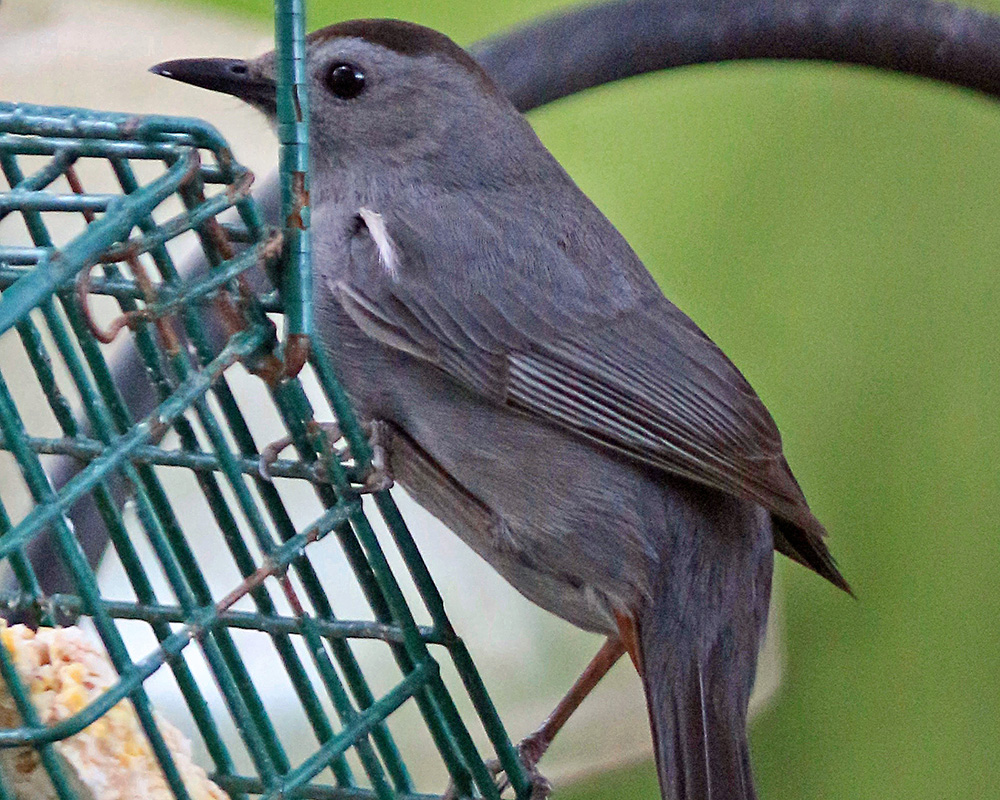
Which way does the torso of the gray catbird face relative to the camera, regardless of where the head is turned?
to the viewer's left
